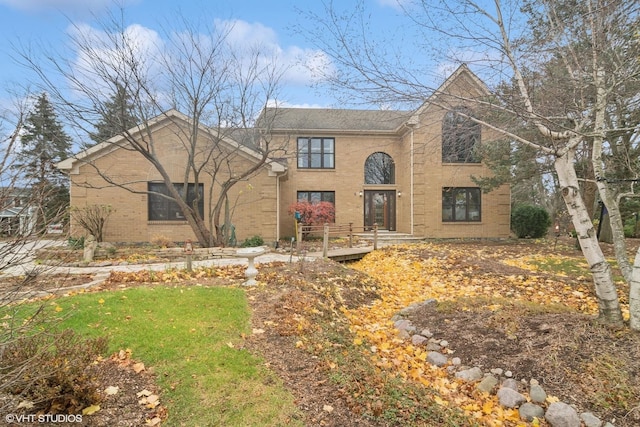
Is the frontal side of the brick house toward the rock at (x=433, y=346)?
yes

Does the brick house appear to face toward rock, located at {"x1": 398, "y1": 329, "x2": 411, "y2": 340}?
yes

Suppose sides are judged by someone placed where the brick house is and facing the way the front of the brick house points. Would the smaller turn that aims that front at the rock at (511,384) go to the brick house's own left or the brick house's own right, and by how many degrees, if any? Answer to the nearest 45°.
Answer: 0° — it already faces it

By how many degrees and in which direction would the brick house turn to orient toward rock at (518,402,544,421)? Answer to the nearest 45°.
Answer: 0° — it already faces it

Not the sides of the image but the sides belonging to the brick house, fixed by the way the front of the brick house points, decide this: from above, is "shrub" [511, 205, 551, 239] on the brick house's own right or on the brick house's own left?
on the brick house's own left

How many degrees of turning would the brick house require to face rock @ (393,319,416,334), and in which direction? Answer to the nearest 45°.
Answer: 0° — it already faces it

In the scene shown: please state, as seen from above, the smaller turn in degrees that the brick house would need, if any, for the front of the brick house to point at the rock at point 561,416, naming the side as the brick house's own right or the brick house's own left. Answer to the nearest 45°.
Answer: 0° — it already faces it
